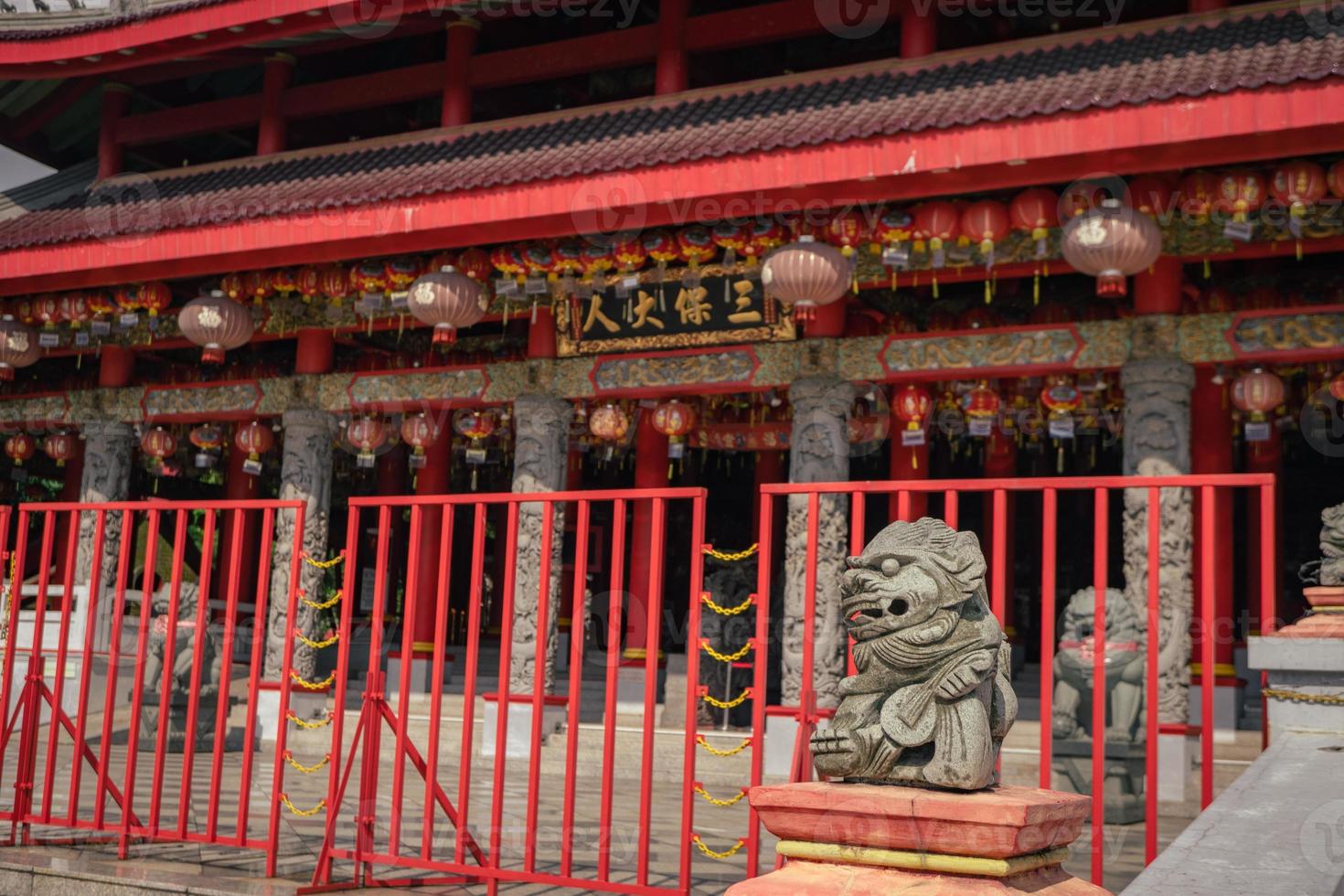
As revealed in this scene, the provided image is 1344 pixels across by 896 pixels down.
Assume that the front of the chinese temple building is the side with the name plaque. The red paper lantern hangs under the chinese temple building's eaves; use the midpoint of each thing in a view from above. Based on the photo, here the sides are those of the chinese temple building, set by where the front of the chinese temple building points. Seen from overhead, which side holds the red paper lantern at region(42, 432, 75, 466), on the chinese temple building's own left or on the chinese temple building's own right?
on the chinese temple building's own right

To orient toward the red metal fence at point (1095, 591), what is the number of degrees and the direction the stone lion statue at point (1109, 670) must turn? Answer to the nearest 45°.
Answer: approximately 45° to its left

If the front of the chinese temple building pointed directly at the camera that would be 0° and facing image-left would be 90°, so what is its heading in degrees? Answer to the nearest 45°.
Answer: approximately 45°

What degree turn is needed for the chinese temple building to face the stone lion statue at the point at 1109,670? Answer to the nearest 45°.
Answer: approximately 90° to its left

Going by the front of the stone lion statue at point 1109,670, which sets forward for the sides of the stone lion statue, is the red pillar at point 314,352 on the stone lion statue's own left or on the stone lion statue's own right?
on the stone lion statue's own right

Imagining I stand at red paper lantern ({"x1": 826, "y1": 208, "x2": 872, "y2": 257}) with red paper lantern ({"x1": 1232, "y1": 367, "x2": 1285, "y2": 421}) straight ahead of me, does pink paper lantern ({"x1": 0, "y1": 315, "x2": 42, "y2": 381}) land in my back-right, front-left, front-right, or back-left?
back-left
